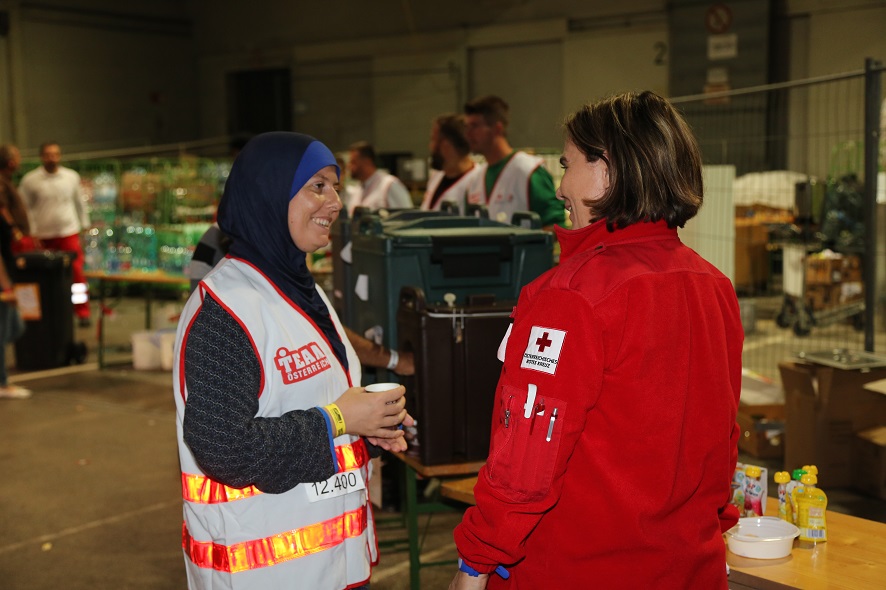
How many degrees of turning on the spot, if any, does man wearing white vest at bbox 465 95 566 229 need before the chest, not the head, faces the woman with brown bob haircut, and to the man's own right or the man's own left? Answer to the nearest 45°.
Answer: approximately 45° to the man's own left

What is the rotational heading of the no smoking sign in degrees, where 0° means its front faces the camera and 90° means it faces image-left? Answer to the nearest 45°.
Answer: approximately 0°

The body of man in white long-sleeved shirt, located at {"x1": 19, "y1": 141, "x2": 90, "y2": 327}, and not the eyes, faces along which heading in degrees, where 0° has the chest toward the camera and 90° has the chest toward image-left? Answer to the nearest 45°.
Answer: approximately 0°

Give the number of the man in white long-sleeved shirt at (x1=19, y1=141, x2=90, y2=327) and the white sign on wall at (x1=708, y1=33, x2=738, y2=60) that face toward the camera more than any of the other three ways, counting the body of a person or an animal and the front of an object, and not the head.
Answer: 2

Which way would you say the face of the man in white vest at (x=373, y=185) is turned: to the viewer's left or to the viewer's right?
to the viewer's left

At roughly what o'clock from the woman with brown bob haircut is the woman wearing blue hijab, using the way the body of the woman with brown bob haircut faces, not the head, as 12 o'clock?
The woman wearing blue hijab is roughly at 11 o'clock from the woman with brown bob haircut.

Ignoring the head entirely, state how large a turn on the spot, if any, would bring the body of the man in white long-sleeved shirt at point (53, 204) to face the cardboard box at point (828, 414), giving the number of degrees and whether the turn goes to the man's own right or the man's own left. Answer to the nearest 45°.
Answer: approximately 45° to the man's own left

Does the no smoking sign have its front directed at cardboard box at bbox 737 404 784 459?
yes

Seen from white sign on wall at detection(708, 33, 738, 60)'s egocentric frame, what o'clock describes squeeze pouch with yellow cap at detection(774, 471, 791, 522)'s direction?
The squeeze pouch with yellow cap is roughly at 12 o'clock from the white sign on wall.
